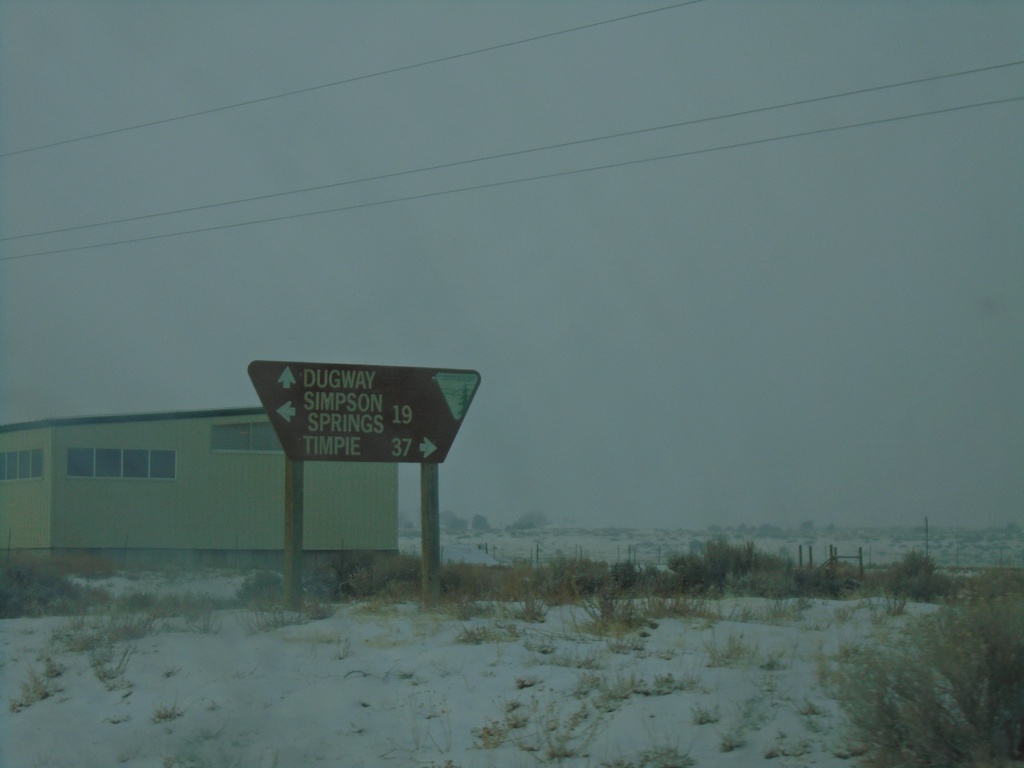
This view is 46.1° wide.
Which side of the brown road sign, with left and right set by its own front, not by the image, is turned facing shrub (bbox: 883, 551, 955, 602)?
left

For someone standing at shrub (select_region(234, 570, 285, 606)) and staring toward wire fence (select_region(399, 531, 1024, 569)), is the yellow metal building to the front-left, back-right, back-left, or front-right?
front-left

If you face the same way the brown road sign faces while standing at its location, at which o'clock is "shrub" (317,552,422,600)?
The shrub is roughly at 6 o'clock from the brown road sign.

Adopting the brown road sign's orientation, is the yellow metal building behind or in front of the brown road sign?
behind

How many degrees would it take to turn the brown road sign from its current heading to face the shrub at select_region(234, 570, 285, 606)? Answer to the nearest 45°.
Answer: approximately 135° to its right

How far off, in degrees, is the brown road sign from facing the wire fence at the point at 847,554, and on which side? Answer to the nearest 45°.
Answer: approximately 135° to its left

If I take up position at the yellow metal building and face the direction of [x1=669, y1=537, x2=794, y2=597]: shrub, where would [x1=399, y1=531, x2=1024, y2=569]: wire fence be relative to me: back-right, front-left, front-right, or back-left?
front-left

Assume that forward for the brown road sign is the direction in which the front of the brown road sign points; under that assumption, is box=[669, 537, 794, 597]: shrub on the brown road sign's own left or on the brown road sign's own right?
on the brown road sign's own left

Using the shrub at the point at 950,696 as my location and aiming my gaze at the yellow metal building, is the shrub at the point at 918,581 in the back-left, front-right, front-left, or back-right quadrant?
front-right

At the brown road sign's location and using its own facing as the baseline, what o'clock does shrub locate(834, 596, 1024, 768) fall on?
The shrub is roughly at 11 o'clock from the brown road sign.

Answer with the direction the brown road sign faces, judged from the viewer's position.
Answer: facing the viewer

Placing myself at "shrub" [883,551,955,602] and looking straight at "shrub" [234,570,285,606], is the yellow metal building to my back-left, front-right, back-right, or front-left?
front-right
